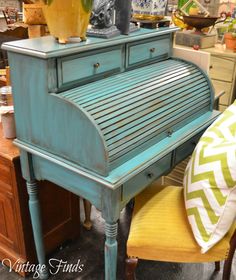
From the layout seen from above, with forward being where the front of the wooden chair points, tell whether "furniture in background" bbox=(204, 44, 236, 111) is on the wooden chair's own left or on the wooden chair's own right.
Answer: on the wooden chair's own right

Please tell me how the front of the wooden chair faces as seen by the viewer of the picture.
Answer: facing to the left of the viewer

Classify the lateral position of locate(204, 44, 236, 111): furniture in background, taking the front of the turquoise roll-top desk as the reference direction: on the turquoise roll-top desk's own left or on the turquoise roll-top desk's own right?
on the turquoise roll-top desk's own left

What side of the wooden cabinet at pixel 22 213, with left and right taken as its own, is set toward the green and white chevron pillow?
left

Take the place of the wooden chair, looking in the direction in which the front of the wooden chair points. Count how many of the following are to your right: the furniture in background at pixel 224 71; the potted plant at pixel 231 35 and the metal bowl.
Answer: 3

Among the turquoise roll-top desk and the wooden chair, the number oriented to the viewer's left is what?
1

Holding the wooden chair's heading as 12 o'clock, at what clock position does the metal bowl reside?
The metal bowl is roughly at 3 o'clock from the wooden chair.
